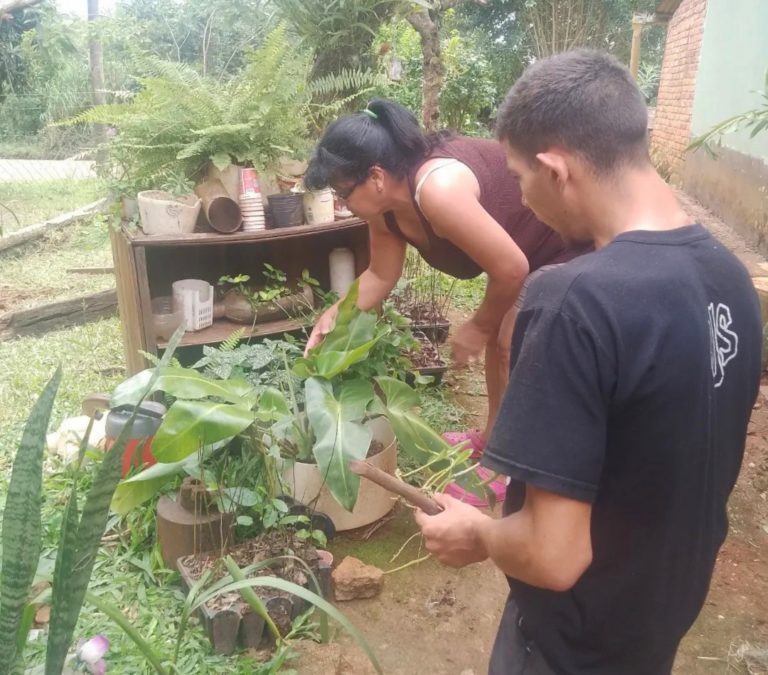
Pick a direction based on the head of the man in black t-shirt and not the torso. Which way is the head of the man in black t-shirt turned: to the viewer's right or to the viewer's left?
to the viewer's left

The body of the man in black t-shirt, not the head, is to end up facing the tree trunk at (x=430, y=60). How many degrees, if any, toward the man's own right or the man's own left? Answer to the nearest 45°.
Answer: approximately 45° to the man's own right

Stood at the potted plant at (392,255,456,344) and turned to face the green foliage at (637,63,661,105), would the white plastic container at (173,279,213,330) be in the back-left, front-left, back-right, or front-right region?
back-left

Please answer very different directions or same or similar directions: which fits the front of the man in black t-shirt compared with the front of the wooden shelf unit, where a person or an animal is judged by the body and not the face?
very different directions

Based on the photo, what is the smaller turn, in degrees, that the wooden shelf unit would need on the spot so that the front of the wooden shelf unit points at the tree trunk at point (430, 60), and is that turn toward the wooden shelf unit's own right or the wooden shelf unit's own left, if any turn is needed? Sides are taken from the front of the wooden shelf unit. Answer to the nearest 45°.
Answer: approximately 135° to the wooden shelf unit's own left

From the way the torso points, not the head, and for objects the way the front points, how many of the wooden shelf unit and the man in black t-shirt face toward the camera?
1

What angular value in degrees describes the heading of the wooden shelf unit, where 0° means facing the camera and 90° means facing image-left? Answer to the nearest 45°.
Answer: approximately 0°

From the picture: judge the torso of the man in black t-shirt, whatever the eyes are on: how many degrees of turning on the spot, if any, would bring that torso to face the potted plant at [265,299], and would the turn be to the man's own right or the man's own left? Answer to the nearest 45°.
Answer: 0° — they already face it

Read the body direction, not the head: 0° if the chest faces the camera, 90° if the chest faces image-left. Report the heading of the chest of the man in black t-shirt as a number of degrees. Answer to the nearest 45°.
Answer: approximately 135°

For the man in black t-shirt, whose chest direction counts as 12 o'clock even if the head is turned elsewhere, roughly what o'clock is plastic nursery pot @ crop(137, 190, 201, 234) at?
The plastic nursery pot is roughly at 12 o'clock from the man in black t-shirt.

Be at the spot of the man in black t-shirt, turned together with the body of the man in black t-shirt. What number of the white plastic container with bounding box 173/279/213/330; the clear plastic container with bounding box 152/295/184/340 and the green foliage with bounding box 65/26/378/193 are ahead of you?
3
